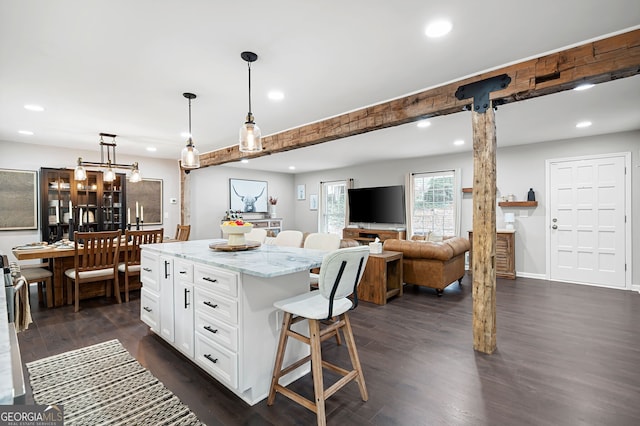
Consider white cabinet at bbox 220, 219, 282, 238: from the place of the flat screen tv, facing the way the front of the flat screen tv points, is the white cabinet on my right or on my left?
on my right

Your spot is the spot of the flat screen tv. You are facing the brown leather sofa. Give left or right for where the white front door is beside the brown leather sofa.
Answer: left

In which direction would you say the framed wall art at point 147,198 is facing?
toward the camera

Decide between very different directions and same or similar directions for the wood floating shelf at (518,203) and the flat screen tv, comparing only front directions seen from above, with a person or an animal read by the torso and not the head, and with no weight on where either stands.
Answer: same or similar directions

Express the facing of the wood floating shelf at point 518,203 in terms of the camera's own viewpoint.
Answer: facing the viewer

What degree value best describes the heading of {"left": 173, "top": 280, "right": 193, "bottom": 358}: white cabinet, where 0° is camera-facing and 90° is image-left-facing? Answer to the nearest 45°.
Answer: approximately 45°

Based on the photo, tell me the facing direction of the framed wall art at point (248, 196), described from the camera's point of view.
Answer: facing the viewer and to the right of the viewer

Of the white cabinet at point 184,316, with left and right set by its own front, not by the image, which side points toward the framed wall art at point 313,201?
back

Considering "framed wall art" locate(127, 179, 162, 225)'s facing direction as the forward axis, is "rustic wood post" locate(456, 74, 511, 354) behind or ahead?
ahead

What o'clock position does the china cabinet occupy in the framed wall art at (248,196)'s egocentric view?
The china cabinet is roughly at 3 o'clock from the framed wall art.

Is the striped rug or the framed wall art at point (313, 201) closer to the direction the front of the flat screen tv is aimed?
the striped rug

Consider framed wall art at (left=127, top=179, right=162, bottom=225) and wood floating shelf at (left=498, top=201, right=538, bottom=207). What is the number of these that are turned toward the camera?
2

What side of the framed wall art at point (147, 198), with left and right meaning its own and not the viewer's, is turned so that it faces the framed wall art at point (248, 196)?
left
